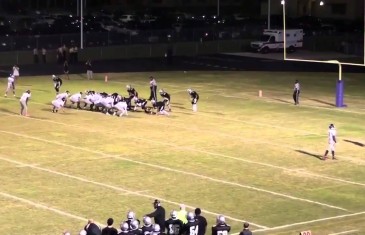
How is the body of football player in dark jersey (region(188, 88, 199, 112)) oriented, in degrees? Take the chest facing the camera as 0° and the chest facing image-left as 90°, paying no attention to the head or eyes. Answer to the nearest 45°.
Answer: approximately 90°

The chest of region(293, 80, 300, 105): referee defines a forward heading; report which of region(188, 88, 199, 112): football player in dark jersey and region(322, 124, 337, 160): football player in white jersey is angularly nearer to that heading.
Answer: the football player in dark jersey

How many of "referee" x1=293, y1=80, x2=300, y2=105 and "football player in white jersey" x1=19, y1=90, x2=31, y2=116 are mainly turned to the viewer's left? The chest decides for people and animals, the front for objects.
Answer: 1

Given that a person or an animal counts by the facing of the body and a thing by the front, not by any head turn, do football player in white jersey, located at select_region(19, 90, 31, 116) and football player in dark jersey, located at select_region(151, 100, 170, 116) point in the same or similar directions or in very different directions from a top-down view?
very different directions

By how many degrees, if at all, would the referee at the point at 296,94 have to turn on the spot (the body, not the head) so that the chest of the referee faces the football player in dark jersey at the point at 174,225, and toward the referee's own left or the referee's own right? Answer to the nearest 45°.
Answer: approximately 90° to the referee's own left

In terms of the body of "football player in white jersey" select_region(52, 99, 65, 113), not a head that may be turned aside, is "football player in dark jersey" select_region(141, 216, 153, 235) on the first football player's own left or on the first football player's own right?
on the first football player's own right

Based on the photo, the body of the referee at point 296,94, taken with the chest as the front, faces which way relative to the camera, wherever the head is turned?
to the viewer's left

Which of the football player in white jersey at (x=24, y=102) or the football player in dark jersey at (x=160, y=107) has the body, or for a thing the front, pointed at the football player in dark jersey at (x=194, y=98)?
the football player in white jersey

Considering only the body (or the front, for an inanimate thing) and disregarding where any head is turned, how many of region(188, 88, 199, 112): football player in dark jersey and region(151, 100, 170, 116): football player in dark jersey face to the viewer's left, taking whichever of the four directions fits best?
2

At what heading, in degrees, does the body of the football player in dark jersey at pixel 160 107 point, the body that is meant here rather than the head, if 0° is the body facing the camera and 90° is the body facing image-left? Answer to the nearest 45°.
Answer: approximately 90°

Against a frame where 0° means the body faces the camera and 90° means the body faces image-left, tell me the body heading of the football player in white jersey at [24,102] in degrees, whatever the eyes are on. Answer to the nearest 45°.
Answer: approximately 270°

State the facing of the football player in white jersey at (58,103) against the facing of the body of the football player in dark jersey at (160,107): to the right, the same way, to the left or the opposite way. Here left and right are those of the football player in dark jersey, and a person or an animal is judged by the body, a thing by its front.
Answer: the opposite way
